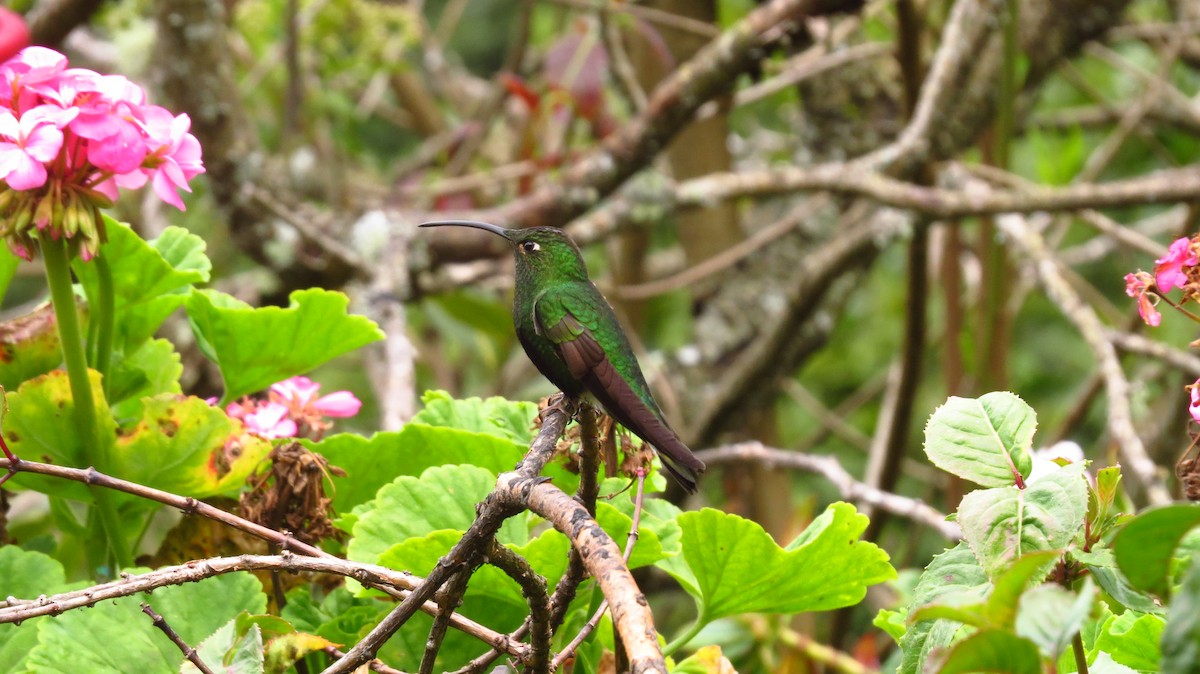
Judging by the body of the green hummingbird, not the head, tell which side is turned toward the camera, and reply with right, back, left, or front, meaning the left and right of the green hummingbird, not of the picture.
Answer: left

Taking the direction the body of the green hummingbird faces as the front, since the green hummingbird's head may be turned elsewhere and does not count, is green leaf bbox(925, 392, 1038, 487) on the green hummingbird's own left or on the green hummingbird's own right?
on the green hummingbird's own left
